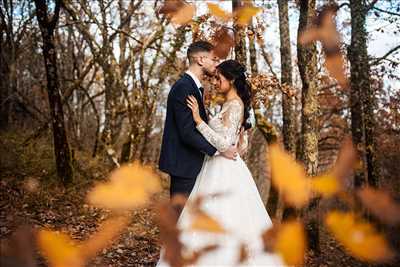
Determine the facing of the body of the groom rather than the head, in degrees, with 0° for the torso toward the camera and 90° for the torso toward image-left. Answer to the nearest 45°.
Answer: approximately 270°

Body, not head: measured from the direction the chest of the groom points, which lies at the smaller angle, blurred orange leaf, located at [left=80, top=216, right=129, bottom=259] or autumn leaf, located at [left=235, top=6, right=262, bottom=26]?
the autumn leaf

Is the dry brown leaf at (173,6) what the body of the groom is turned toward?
no

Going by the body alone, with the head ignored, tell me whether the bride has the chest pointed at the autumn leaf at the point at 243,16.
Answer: no

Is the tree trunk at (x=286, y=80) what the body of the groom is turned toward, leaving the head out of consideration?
no

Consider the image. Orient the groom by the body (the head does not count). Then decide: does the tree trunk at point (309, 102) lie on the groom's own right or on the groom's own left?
on the groom's own left

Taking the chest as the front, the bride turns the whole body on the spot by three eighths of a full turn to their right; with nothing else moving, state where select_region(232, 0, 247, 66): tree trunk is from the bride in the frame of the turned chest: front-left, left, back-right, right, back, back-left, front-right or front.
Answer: front-left

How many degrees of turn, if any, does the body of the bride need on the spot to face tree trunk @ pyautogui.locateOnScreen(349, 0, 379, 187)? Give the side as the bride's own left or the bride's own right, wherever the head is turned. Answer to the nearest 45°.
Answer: approximately 135° to the bride's own right

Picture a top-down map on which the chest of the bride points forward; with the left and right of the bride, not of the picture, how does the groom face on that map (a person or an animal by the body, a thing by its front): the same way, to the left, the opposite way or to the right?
the opposite way

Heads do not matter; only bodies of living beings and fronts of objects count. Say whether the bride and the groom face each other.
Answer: yes

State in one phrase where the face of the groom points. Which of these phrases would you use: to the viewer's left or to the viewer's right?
to the viewer's right

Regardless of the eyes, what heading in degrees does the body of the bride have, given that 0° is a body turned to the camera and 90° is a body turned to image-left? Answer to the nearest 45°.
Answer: approximately 90°
